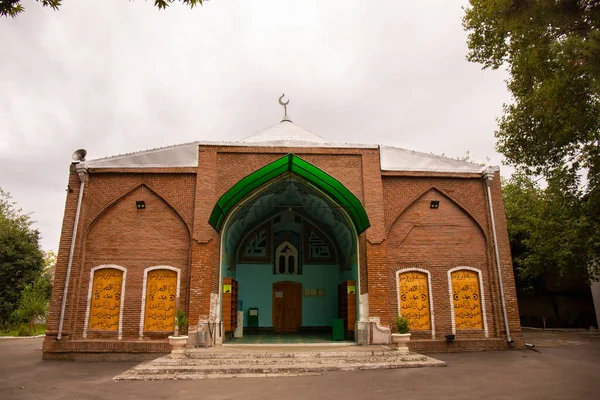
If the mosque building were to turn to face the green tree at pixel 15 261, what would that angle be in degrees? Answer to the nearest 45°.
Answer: approximately 135° to its right

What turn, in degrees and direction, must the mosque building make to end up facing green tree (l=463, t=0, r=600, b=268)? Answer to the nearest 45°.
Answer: approximately 90° to its left

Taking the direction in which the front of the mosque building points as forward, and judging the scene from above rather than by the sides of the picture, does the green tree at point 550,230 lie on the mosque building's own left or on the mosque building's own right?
on the mosque building's own left

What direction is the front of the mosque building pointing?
toward the camera
